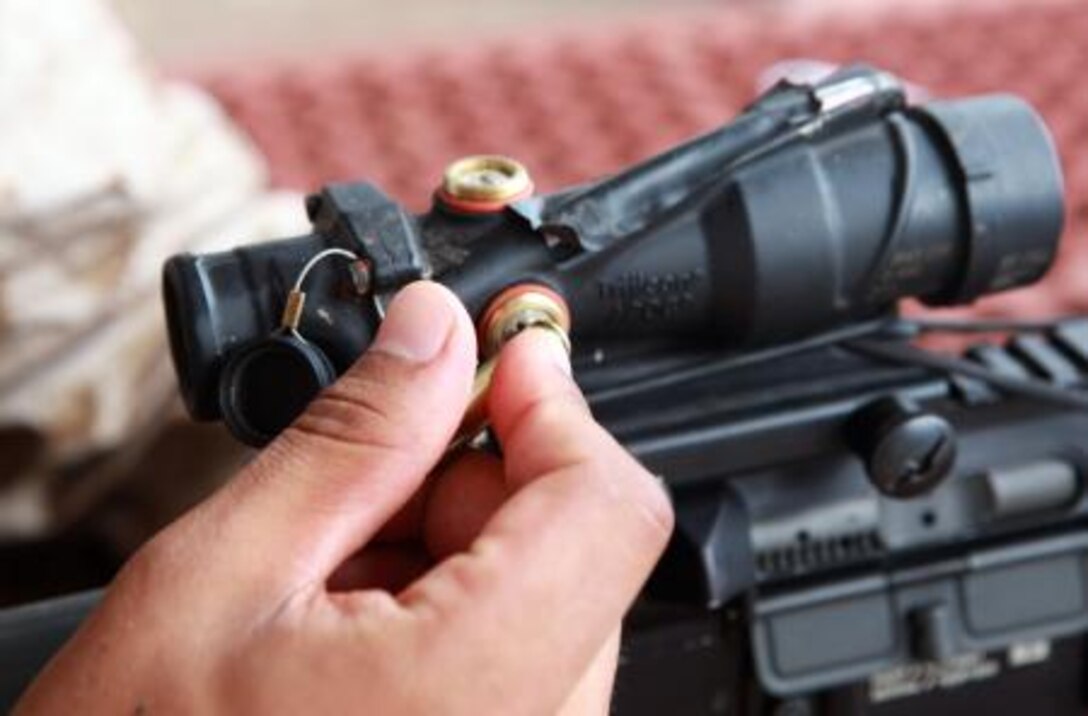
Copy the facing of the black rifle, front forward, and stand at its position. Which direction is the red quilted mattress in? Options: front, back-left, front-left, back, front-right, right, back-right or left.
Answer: left

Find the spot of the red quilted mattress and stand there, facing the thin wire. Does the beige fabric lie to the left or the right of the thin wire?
right

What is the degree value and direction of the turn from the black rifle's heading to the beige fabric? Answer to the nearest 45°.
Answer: approximately 135° to its left

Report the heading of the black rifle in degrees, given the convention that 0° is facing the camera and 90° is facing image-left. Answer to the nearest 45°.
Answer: approximately 270°
